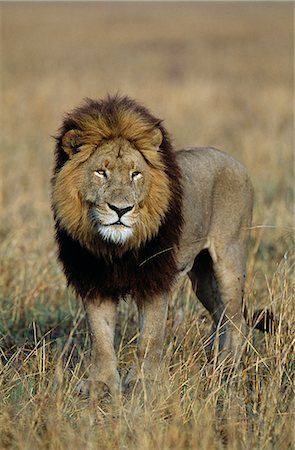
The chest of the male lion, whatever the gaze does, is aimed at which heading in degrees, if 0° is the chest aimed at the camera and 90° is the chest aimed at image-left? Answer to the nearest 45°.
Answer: approximately 45°
